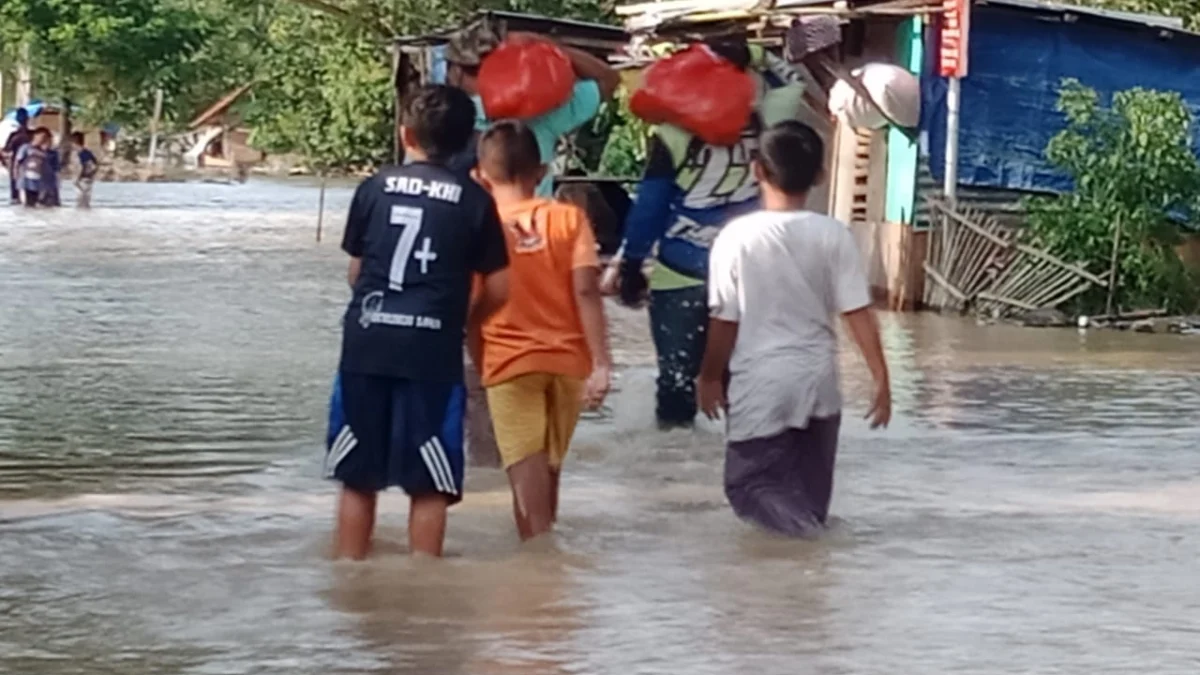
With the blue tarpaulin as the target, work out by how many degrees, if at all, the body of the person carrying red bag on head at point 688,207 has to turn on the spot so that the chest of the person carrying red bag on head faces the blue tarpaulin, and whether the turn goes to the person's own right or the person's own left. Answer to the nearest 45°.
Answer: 0° — they already face it

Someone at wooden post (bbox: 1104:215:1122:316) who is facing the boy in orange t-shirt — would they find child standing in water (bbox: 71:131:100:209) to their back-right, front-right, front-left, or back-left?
back-right

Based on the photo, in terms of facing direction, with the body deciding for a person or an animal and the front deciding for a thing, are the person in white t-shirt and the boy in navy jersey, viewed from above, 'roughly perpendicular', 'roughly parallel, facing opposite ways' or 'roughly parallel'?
roughly parallel

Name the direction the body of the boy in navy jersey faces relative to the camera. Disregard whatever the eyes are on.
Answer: away from the camera

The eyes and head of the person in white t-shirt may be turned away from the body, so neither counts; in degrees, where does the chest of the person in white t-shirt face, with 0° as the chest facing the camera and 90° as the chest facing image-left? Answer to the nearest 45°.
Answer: approximately 180°

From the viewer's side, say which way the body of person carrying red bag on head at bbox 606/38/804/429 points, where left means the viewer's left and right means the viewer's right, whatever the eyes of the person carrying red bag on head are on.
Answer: facing away from the viewer

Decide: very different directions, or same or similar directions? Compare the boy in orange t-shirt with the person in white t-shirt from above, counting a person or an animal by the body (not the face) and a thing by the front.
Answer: same or similar directions

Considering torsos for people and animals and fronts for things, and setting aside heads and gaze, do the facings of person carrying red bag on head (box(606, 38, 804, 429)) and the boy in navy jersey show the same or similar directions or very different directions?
same or similar directions

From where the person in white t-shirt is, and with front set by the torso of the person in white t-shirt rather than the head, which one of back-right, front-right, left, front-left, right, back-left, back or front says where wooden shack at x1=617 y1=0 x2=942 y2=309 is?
front

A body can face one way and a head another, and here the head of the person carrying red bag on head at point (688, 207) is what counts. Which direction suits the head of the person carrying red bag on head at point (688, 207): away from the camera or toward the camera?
away from the camera

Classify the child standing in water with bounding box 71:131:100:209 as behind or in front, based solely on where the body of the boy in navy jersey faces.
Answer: in front

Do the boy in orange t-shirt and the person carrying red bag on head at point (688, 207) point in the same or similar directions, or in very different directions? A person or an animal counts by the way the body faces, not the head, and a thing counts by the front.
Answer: same or similar directions

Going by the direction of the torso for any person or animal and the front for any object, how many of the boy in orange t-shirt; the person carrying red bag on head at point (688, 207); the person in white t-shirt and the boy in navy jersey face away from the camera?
4

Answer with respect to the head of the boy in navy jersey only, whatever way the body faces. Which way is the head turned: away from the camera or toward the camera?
away from the camera

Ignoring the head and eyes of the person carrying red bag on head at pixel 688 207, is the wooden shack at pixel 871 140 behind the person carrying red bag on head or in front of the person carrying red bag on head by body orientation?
in front

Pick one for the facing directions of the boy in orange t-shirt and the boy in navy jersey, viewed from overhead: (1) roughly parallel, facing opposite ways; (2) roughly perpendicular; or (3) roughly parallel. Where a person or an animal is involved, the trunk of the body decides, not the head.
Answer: roughly parallel

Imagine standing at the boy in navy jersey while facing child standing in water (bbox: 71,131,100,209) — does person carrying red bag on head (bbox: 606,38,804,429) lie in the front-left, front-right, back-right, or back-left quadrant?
front-right

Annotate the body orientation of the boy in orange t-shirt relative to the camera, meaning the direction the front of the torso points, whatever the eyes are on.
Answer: away from the camera

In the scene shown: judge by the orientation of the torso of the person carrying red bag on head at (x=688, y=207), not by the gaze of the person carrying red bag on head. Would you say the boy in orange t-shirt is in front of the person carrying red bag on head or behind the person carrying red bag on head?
behind

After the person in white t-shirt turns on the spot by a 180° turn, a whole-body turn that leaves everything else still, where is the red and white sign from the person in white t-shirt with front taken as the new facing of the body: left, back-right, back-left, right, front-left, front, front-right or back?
back

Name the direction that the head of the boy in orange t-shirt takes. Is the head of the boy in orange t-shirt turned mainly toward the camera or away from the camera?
away from the camera

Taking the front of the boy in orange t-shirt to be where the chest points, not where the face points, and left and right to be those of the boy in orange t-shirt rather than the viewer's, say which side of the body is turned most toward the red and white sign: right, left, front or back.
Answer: front
